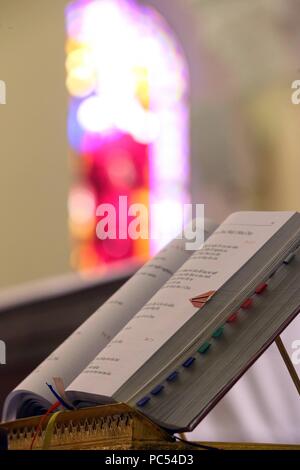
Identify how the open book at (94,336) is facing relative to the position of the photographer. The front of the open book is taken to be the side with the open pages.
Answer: facing the viewer and to the left of the viewer
